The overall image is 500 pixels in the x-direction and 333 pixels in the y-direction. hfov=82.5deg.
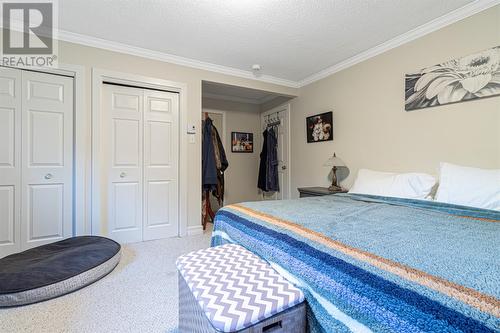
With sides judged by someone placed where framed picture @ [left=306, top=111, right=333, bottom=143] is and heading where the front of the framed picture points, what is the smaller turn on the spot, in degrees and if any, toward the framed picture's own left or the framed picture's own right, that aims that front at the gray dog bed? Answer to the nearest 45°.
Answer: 0° — it already faces it

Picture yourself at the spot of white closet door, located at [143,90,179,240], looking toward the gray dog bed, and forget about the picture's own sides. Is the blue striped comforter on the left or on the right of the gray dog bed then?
left

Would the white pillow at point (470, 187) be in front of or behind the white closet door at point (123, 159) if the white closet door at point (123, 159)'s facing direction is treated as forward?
in front

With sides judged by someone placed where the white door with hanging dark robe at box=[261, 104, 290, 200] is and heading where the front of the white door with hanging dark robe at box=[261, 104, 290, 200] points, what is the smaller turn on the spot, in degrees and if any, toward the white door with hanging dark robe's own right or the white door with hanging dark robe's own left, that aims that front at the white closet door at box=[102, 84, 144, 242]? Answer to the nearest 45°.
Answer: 0° — it already faces it

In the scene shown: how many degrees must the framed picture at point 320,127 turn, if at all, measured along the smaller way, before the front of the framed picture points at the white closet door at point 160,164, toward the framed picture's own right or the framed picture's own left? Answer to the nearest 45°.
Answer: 0° — it already faces it

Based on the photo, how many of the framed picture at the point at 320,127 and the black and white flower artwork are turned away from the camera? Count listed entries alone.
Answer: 0

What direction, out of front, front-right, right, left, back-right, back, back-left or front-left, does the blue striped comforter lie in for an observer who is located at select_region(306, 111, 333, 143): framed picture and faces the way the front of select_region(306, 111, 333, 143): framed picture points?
front-left

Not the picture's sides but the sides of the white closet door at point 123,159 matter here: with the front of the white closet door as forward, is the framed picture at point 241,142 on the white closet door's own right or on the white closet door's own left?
on the white closet door's own left

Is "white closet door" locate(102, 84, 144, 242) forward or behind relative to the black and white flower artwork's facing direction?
forward

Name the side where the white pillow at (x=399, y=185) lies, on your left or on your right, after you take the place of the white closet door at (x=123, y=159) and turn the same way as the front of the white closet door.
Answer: on your left
